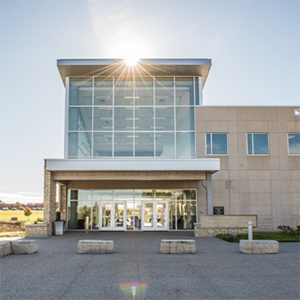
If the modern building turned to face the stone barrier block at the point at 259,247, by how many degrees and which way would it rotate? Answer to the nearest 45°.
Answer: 0° — it already faces it

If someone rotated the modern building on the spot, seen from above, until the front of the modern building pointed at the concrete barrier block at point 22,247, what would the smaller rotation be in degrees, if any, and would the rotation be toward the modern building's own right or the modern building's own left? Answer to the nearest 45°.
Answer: approximately 45° to the modern building's own right

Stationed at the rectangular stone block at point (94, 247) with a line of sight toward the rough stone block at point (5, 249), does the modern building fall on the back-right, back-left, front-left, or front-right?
back-right

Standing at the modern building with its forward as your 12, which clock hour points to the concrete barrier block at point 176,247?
The concrete barrier block is roughly at 12 o'clock from the modern building.

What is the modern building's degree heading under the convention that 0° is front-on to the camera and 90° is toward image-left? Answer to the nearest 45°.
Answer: approximately 0°

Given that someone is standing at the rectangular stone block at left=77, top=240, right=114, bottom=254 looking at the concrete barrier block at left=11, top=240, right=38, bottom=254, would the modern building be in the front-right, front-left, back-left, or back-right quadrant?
back-right

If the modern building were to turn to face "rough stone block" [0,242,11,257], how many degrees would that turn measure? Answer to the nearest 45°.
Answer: approximately 45° to its right

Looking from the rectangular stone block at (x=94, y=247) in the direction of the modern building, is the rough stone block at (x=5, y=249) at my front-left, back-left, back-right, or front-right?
back-left
